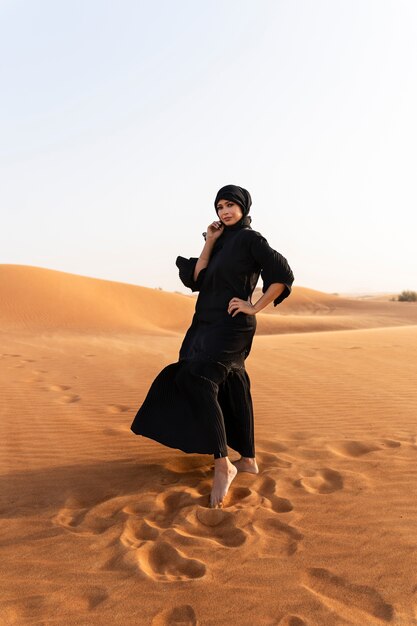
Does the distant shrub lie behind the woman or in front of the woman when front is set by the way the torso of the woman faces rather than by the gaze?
behind

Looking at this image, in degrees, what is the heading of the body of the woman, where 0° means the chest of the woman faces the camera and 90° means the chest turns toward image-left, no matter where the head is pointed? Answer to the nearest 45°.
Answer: approximately 45°
